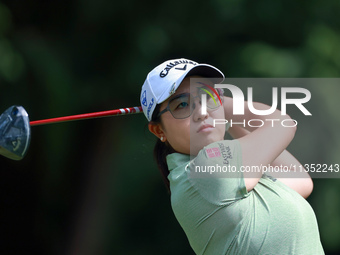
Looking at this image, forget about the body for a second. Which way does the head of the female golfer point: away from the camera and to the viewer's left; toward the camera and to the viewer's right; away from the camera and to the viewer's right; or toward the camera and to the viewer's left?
toward the camera and to the viewer's right

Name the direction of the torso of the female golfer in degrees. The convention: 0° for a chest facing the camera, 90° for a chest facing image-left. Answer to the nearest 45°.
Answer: approximately 315°
